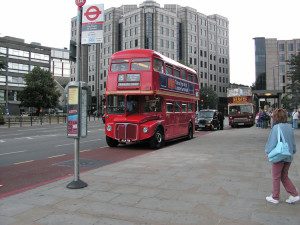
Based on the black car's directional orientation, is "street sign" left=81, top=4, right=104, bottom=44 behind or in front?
in front

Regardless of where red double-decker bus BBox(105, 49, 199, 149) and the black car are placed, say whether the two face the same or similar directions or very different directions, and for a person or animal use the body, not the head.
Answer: same or similar directions

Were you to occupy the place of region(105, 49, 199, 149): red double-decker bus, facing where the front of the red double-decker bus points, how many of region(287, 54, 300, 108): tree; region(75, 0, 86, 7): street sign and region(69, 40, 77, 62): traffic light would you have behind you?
1

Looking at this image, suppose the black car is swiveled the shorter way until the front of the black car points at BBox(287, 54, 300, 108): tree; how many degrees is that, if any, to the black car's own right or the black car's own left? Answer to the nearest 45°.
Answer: approximately 135° to the black car's own left

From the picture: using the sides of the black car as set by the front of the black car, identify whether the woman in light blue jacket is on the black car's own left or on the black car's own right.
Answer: on the black car's own left

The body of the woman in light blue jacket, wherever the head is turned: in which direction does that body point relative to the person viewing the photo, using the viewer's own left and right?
facing away from the viewer and to the left of the viewer

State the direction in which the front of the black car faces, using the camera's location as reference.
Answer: facing the viewer and to the left of the viewer

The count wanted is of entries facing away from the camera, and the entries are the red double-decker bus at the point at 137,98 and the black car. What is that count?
0

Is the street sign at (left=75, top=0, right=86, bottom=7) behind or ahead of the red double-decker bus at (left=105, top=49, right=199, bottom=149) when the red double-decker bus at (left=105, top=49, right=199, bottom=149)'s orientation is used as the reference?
ahead

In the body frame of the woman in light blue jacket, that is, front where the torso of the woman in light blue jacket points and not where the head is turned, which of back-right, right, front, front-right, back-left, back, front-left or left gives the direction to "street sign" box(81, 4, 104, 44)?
front-left

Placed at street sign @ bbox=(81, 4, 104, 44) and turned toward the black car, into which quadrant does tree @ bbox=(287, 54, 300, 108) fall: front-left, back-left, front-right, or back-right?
front-right

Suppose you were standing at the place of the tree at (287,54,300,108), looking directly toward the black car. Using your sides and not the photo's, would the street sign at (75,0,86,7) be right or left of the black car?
left
